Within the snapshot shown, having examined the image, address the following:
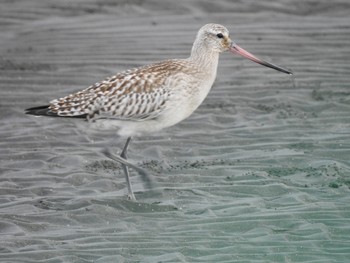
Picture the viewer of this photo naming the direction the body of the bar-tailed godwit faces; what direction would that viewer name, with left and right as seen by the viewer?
facing to the right of the viewer
